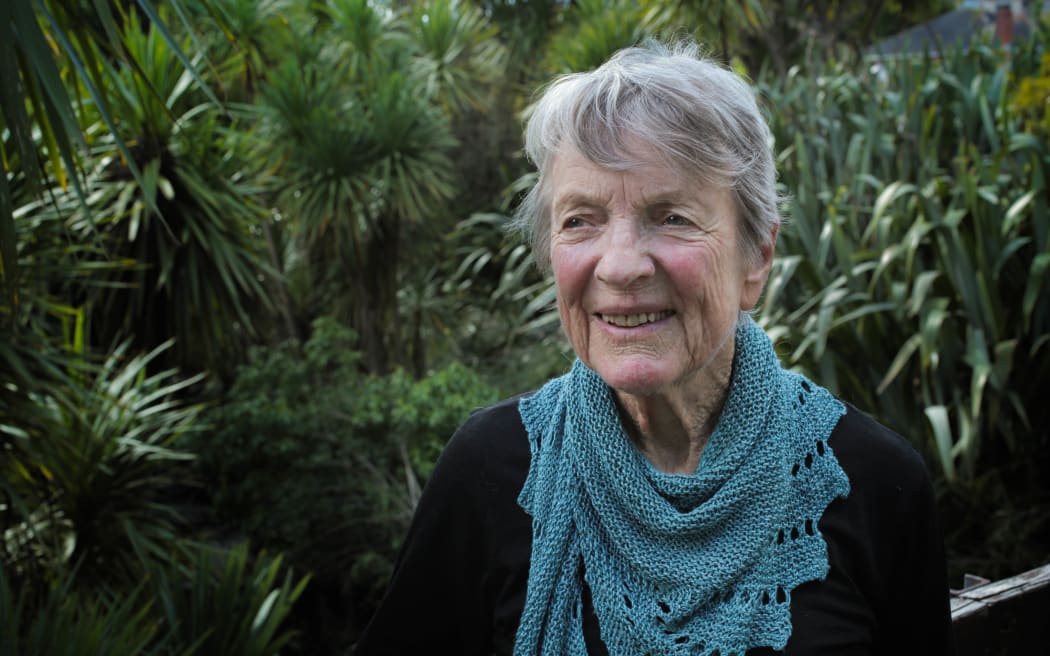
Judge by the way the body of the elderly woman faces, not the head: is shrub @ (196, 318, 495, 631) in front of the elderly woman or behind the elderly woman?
behind

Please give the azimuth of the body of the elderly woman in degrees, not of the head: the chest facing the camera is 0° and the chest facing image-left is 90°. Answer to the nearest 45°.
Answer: approximately 0°

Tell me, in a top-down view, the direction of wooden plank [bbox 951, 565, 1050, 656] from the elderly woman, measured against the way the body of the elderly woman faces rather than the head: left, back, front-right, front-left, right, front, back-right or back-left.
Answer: back-left

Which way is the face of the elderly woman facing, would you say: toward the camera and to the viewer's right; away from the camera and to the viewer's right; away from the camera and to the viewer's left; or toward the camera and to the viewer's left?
toward the camera and to the viewer's left
